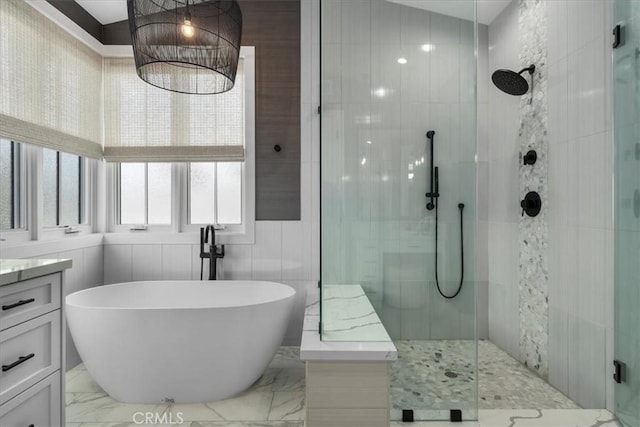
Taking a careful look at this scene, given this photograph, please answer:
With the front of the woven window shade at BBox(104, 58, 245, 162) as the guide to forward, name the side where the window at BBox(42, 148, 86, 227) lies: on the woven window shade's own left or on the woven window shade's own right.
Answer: on the woven window shade's own right

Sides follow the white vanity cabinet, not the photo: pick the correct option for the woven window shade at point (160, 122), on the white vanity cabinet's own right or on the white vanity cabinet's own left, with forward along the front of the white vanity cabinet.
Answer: on the white vanity cabinet's own left

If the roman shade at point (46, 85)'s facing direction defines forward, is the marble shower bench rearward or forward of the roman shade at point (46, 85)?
forward

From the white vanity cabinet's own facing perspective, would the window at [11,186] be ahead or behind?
behind

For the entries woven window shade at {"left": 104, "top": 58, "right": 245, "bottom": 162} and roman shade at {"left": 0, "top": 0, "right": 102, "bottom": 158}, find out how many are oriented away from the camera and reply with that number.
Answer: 0

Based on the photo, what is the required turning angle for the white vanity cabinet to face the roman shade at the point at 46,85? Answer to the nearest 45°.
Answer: approximately 135° to its left

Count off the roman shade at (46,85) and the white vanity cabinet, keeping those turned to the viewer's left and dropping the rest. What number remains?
0

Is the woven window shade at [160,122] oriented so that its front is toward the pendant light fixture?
yes

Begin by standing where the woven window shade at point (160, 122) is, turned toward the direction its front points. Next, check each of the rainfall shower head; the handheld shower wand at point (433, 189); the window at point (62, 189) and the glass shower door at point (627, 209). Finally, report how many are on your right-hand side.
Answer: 1

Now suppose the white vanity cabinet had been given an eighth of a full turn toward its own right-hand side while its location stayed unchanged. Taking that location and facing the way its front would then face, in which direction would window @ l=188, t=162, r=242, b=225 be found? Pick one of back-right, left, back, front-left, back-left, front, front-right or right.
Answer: back-left

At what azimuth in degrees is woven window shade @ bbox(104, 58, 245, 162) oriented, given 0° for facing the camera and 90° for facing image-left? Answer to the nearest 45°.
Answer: approximately 0°
